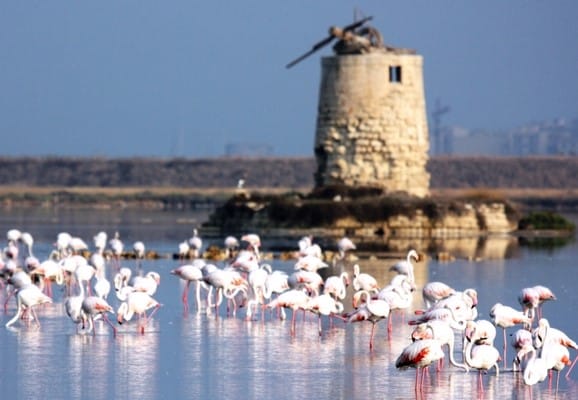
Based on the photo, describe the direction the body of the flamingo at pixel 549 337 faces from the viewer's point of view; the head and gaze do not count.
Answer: to the viewer's left

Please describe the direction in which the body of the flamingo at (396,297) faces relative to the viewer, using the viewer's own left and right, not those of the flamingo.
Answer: facing to the right of the viewer

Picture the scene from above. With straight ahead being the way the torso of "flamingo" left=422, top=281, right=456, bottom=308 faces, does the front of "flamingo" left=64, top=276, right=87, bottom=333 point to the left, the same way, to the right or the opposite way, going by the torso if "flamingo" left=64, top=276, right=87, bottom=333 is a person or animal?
the opposite way

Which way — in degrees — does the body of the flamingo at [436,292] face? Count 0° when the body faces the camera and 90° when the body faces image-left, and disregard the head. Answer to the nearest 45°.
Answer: approximately 90°

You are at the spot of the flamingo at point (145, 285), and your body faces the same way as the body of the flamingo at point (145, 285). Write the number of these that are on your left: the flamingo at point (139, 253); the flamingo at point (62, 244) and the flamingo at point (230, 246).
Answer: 3
